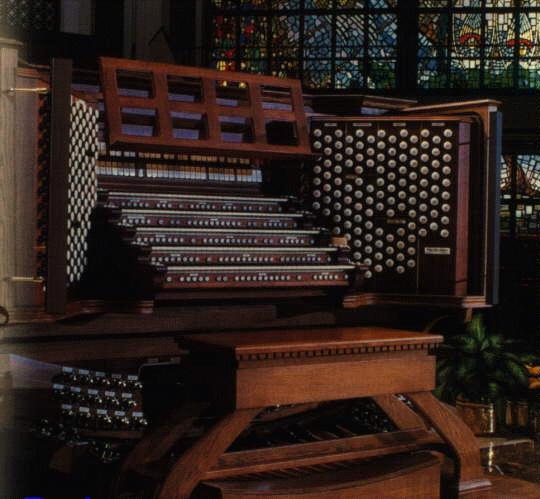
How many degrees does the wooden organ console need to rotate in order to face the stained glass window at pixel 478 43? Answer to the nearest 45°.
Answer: approximately 90° to its left

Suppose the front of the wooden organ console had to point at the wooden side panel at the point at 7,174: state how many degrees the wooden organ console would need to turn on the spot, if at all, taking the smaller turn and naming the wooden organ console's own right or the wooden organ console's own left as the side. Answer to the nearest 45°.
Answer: approximately 90° to the wooden organ console's own right

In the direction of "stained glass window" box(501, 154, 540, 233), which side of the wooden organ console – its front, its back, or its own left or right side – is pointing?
left

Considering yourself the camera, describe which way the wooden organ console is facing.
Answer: facing the viewer and to the right of the viewer

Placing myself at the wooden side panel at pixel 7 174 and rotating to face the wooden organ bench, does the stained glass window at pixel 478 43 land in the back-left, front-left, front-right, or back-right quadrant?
front-left

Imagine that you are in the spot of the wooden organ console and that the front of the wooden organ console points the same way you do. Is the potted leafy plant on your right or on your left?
on your left
